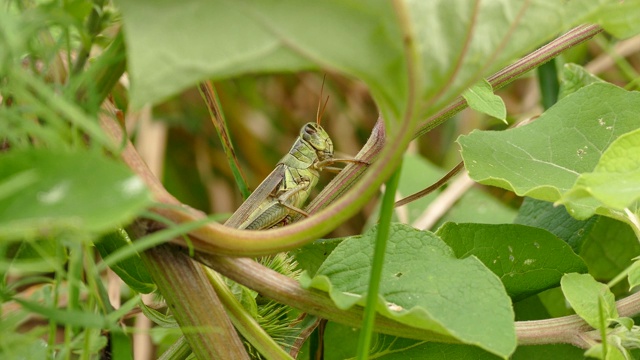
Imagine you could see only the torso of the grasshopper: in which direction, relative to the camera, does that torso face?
to the viewer's right
